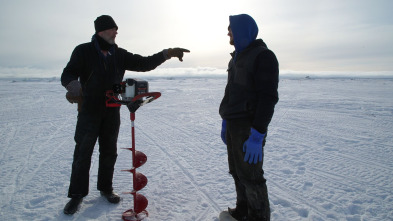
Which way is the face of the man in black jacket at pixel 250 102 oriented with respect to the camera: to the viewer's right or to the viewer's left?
to the viewer's left

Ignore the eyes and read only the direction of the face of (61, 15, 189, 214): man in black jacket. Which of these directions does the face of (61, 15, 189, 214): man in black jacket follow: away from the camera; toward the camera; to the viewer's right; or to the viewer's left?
to the viewer's right

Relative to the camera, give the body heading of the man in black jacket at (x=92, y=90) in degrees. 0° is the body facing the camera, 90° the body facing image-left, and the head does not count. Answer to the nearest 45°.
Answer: approximately 315°

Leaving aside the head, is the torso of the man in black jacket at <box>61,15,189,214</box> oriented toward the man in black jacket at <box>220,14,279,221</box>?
yes
